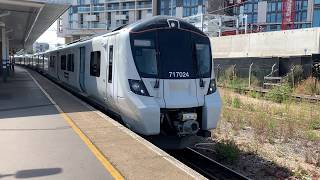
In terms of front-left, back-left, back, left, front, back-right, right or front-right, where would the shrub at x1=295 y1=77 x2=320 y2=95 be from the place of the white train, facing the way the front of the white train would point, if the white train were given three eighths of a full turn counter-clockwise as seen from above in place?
front-right

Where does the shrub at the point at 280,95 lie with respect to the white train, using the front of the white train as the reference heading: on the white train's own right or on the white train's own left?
on the white train's own left

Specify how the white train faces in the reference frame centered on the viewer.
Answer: facing the viewer and to the right of the viewer

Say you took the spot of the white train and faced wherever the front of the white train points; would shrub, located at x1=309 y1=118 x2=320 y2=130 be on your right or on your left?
on your left

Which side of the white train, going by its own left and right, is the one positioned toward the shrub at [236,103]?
left

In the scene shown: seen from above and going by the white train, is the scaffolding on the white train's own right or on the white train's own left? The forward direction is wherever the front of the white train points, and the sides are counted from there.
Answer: on the white train's own left

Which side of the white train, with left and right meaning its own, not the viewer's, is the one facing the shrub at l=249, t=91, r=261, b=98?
left

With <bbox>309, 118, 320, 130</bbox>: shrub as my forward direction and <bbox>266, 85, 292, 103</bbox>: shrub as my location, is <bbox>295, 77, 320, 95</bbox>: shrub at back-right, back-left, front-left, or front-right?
back-left

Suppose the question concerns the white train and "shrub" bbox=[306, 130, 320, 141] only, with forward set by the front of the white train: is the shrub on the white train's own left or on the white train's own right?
on the white train's own left
